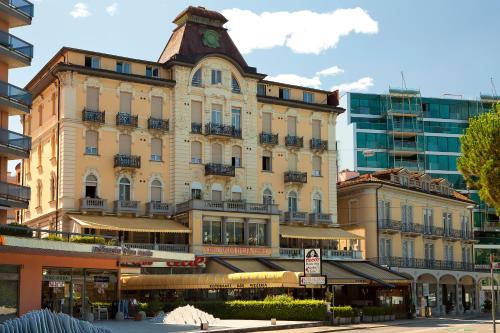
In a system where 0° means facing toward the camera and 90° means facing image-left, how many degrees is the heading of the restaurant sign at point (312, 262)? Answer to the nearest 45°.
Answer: approximately 0°

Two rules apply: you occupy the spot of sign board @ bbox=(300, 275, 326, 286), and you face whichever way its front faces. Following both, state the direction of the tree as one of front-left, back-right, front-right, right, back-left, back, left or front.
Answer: front-left
